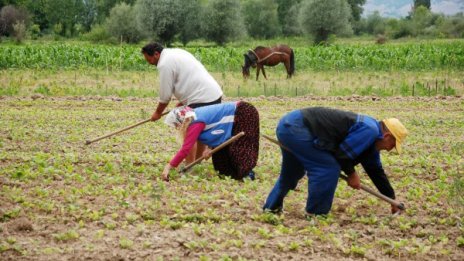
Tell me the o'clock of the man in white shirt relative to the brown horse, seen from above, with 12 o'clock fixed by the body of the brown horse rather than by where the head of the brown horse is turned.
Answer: The man in white shirt is roughly at 9 o'clock from the brown horse.

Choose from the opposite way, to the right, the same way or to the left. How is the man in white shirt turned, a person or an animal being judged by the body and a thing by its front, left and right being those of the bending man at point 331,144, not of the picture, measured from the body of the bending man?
the opposite way

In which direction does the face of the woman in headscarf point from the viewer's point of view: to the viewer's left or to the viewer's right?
to the viewer's left

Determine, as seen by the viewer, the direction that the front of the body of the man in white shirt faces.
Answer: to the viewer's left

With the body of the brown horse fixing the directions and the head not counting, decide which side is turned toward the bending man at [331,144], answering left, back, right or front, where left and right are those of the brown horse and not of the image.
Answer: left

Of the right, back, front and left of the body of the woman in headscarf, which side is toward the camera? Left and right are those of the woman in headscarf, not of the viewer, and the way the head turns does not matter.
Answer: left

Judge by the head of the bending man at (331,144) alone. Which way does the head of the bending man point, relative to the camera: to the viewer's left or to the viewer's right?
to the viewer's right

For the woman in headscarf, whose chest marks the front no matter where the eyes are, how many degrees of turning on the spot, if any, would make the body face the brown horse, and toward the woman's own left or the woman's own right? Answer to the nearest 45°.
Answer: approximately 90° to the woman's own right

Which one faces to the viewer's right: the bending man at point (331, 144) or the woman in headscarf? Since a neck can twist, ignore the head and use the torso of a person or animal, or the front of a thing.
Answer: the bending man

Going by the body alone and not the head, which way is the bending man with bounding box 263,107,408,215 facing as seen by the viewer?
to the viewer's right

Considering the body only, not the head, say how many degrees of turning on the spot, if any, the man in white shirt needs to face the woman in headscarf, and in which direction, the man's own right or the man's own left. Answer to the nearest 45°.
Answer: approximately 135° to the man's own left

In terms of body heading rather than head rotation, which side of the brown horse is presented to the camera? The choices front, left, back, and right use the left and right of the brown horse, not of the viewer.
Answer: left
